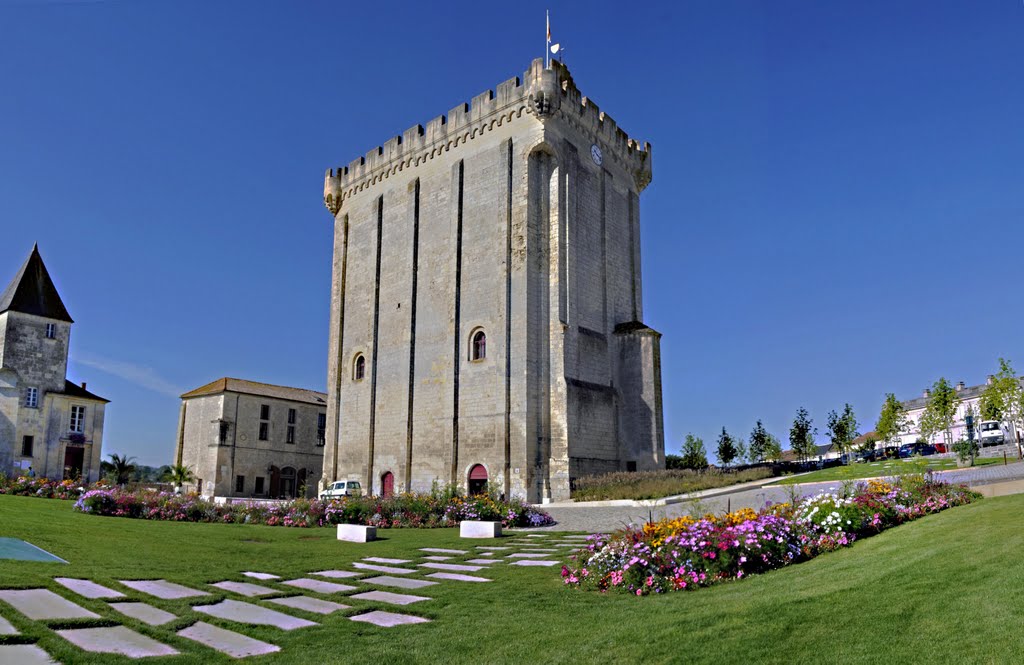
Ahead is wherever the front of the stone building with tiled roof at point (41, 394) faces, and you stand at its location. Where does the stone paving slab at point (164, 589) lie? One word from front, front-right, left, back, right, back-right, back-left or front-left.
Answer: front

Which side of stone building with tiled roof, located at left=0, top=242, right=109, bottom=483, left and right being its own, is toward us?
front

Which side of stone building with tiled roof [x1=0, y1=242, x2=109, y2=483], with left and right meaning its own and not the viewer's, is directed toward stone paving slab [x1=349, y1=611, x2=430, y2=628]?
front

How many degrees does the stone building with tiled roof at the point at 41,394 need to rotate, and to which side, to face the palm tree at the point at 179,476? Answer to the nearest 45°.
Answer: approximately 90° to its left

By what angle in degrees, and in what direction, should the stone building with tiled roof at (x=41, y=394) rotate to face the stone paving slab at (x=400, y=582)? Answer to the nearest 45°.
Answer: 0° — it already faces it

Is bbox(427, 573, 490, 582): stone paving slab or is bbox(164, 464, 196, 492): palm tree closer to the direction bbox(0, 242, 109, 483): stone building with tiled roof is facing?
the stone paving slab

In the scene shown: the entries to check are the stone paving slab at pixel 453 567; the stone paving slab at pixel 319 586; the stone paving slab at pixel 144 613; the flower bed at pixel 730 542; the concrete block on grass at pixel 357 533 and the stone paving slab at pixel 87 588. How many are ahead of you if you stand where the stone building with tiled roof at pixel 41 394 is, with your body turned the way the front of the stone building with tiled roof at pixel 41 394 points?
6

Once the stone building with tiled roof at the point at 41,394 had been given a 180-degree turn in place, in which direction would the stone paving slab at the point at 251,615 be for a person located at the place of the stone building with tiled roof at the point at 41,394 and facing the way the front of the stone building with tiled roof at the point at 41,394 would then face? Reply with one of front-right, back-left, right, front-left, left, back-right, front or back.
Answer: back

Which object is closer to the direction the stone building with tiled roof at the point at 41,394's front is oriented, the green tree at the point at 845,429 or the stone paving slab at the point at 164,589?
the stone paving slab

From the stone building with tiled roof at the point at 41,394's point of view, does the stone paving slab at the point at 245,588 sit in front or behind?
in front

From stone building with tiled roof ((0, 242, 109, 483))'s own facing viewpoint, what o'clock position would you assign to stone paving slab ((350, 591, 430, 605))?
The stone paving slab is roughly at 12 o'clock from the stone building with tiled roof.

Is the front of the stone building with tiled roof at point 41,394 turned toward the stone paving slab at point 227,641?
yes

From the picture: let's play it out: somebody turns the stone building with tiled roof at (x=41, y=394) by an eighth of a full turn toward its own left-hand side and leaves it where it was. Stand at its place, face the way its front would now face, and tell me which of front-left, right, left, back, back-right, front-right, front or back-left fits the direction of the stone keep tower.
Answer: front

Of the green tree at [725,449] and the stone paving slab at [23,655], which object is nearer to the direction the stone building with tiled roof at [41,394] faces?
the stone paving slab

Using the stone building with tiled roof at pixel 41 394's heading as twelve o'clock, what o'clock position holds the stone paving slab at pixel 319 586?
The stone paving slab is roughly at 12 o'clock from the stone building with tiled roof.

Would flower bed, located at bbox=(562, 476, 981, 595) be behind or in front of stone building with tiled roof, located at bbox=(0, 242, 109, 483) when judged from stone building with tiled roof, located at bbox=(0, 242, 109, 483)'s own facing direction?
in front
